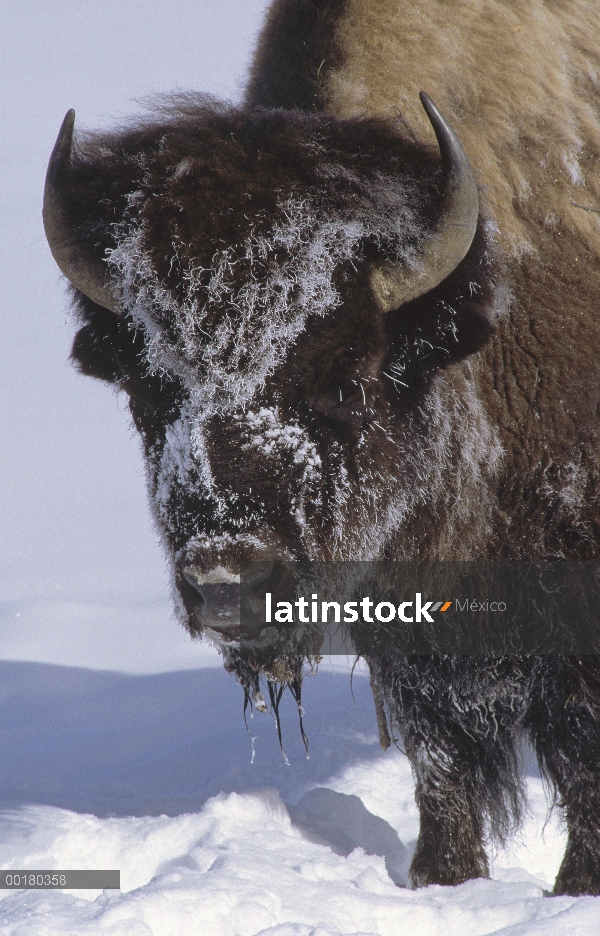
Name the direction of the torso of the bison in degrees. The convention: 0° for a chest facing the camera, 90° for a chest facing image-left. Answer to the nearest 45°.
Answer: approximately 45°
